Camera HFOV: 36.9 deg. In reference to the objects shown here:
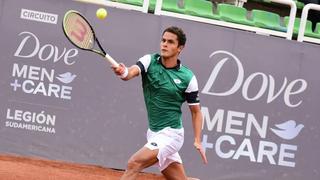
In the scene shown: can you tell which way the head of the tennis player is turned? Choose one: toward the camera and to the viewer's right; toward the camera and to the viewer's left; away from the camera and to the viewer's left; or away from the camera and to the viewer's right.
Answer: toward the camera and to the viewer's left

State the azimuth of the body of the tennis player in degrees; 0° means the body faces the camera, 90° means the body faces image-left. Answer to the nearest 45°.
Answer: approximately 45°
